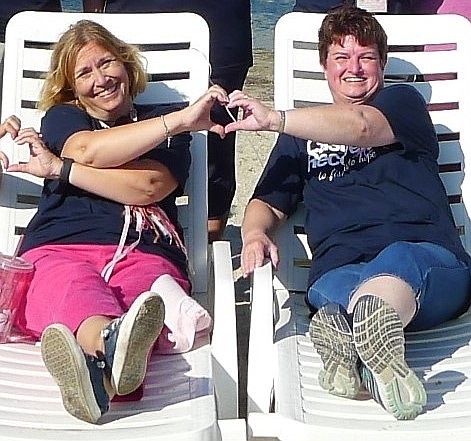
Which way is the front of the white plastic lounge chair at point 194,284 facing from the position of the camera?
facing the viewer

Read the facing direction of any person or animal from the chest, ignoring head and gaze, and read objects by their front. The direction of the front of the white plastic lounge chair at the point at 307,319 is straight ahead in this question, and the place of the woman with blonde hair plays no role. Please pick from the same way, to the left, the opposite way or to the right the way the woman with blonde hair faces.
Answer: the same way

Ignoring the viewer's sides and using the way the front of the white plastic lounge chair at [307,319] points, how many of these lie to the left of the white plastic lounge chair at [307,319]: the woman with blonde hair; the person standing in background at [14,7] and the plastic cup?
0

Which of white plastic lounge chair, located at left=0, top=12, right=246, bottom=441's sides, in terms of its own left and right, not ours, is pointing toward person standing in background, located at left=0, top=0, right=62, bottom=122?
back

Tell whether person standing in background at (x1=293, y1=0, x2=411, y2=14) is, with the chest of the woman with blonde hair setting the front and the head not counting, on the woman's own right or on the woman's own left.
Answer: on the woman's own left

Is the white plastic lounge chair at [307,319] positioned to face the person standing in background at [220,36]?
no

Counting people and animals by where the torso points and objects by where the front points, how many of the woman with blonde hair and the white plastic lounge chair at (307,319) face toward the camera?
2

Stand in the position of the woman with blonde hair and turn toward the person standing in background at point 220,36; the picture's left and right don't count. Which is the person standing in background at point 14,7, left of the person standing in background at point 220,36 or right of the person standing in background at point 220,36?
left

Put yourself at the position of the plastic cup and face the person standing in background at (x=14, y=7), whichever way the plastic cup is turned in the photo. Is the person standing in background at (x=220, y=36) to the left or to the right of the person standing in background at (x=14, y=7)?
right

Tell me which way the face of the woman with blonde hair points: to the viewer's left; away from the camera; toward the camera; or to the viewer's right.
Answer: toward the camera

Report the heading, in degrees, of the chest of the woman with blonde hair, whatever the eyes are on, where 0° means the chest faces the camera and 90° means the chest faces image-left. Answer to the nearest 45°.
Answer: approximately 0°

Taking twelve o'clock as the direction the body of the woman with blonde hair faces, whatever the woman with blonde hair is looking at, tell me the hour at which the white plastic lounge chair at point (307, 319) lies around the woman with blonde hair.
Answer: The white plastic lounge chair is roughly at 10 o'clock from the woman with blonde hair.

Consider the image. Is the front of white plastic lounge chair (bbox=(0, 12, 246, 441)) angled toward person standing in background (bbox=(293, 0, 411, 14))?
no

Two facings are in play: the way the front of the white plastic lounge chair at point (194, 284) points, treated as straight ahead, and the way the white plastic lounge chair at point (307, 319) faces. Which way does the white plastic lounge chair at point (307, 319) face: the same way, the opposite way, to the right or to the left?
the same way

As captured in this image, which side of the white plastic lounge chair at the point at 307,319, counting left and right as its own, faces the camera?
front

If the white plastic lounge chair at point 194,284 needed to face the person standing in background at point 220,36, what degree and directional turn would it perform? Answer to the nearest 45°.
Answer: approximately 180°
